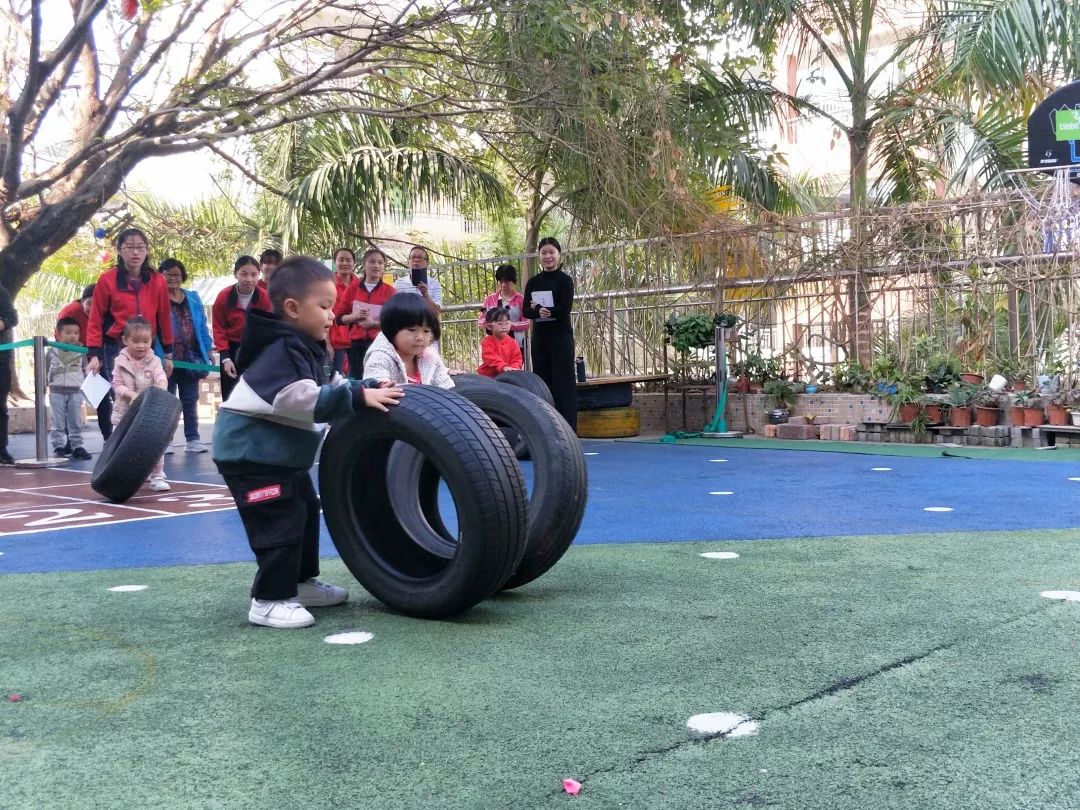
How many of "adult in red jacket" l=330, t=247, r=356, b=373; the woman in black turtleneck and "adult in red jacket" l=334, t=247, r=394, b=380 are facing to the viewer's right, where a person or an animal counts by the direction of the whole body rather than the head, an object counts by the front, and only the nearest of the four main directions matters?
0

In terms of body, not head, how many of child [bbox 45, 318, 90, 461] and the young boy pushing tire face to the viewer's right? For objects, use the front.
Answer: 1

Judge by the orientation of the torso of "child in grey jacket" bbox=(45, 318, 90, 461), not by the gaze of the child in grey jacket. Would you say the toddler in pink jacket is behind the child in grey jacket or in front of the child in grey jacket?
in front

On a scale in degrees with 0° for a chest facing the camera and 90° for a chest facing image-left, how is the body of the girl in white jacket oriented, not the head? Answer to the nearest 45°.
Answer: approximately 315°

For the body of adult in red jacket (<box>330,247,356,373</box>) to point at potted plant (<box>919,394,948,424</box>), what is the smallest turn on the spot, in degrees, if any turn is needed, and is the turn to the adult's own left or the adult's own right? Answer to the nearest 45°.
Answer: approximately 90° to the adult's own left

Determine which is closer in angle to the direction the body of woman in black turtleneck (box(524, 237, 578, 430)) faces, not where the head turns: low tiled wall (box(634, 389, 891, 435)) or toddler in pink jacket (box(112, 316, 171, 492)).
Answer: the toddler in pink jacket

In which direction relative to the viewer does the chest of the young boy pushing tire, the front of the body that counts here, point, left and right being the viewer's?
facing to the right of the viewer

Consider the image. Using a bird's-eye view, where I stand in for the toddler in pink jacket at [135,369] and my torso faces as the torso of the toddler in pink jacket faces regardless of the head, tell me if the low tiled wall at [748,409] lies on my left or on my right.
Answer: on my left

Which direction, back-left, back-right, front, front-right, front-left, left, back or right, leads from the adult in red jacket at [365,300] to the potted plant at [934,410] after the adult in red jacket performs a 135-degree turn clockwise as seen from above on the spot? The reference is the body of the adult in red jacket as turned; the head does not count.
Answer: back-right

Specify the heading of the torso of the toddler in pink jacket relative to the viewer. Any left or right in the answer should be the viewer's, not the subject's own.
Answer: facing the viewer

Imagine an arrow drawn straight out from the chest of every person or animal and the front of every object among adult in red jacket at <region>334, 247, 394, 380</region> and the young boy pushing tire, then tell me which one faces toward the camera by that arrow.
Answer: the adult in red jacket

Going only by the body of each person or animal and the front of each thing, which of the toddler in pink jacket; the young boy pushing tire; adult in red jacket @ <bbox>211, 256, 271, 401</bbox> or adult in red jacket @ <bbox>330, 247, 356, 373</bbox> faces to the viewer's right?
the young boy pushing tire

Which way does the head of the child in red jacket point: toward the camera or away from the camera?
toward the camera
